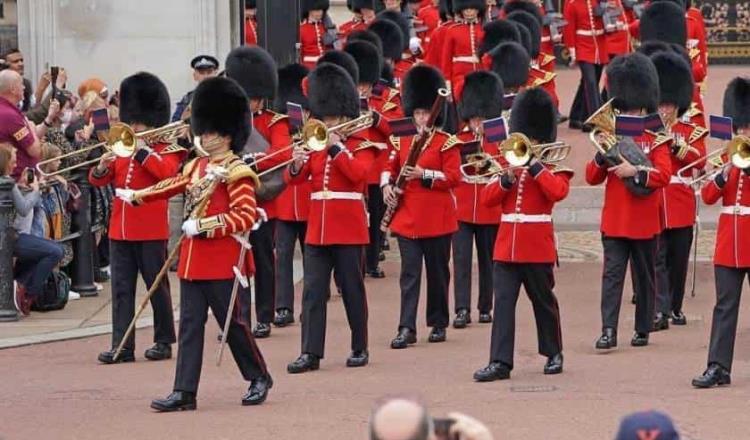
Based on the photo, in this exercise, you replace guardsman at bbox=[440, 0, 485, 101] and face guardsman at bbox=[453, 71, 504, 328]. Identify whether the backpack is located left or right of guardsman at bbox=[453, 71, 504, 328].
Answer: right

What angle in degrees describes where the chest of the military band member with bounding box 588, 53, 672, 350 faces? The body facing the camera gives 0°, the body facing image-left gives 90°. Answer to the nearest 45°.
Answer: approximately 45°

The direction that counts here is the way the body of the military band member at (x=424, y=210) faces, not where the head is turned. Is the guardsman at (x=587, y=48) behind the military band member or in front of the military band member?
behind

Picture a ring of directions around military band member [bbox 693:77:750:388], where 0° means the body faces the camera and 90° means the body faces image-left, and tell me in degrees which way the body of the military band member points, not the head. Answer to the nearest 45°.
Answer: approximately 45°

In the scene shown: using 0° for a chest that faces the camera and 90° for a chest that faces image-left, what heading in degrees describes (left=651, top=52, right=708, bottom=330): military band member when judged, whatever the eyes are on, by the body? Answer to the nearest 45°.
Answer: approximately 45°

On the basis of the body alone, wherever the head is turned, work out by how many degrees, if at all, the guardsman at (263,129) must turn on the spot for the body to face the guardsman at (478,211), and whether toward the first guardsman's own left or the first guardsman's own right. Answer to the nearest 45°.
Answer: approximately 135° to the first guardsman's own left

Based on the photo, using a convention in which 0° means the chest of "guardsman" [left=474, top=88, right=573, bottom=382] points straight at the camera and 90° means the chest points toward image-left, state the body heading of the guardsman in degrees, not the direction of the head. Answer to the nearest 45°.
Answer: approximately 45°

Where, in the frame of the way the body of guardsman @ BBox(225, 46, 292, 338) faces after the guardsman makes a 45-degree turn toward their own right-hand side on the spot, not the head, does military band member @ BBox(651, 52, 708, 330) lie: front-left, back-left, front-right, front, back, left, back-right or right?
back
